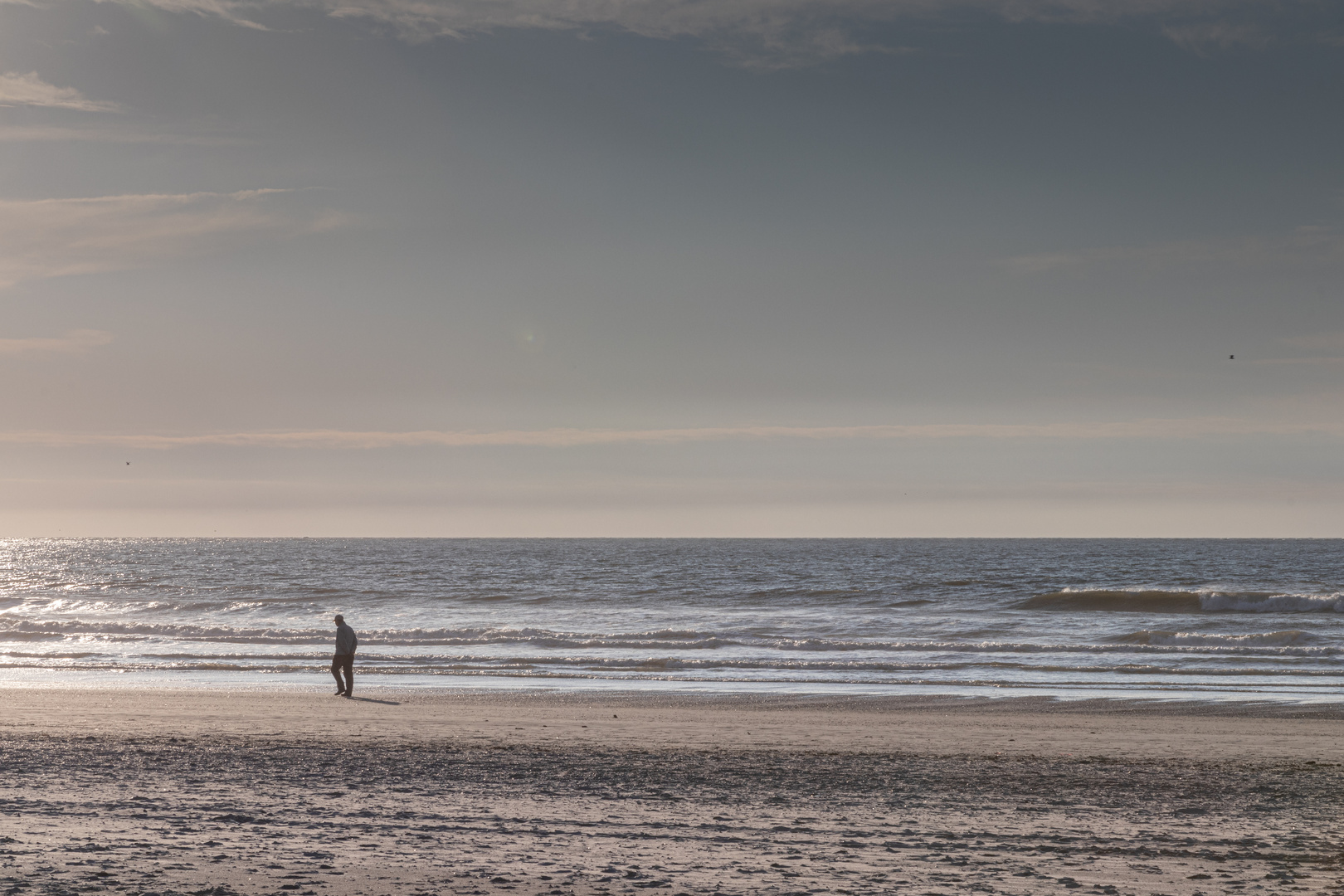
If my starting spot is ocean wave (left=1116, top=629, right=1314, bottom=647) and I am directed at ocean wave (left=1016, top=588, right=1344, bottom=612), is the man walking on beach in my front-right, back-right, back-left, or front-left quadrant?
back-left

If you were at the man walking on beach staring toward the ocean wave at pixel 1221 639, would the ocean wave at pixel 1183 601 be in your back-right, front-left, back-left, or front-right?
front-left

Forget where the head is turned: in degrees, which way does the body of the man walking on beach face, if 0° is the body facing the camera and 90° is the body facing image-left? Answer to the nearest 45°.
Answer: approximately 90°

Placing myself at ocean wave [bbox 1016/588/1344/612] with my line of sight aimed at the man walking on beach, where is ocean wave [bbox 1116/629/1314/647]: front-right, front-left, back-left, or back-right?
front-left

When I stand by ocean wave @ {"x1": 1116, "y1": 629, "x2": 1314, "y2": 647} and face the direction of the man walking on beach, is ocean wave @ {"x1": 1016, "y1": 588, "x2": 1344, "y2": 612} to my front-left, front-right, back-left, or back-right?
back-right

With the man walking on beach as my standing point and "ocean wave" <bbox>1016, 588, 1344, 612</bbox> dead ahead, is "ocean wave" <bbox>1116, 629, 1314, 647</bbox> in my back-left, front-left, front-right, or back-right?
front-right

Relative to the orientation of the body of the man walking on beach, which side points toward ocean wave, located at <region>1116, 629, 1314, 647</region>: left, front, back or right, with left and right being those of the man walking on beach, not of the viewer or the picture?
back

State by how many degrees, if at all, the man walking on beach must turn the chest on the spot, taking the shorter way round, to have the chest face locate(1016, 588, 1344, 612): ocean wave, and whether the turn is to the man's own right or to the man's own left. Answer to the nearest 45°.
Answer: approximately 135° to the man's own right
